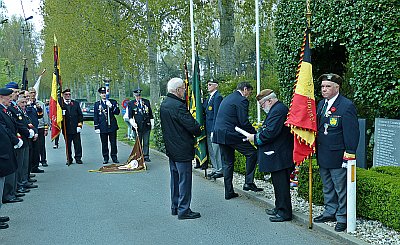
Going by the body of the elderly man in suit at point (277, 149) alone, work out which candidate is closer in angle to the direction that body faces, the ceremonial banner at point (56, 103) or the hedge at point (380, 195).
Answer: the ceremonial banner

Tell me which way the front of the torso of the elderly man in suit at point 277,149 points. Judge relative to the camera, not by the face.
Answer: to the viewer's left

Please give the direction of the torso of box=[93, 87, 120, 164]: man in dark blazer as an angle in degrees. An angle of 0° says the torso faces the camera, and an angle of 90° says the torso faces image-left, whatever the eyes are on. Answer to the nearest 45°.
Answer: approximately 0°

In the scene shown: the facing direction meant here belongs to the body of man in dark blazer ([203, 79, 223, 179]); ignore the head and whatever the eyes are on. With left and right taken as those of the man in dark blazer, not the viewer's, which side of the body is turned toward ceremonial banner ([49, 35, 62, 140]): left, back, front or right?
right

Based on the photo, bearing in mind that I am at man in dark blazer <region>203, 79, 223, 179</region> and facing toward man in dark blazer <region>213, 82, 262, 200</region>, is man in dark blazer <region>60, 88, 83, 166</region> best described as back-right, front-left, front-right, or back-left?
back-right

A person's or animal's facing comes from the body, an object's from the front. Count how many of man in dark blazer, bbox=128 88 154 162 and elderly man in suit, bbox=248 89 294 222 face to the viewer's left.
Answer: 1

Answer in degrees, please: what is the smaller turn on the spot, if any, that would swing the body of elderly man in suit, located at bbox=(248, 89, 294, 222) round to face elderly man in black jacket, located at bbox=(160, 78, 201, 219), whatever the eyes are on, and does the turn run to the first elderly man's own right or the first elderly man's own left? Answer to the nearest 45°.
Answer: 0° — they already face them

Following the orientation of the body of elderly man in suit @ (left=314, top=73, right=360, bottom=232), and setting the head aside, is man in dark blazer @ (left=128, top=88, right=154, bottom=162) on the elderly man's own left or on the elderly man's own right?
on the elderly man's own right

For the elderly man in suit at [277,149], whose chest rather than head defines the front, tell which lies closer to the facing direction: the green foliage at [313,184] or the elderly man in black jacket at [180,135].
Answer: the elderly man in black jacket
